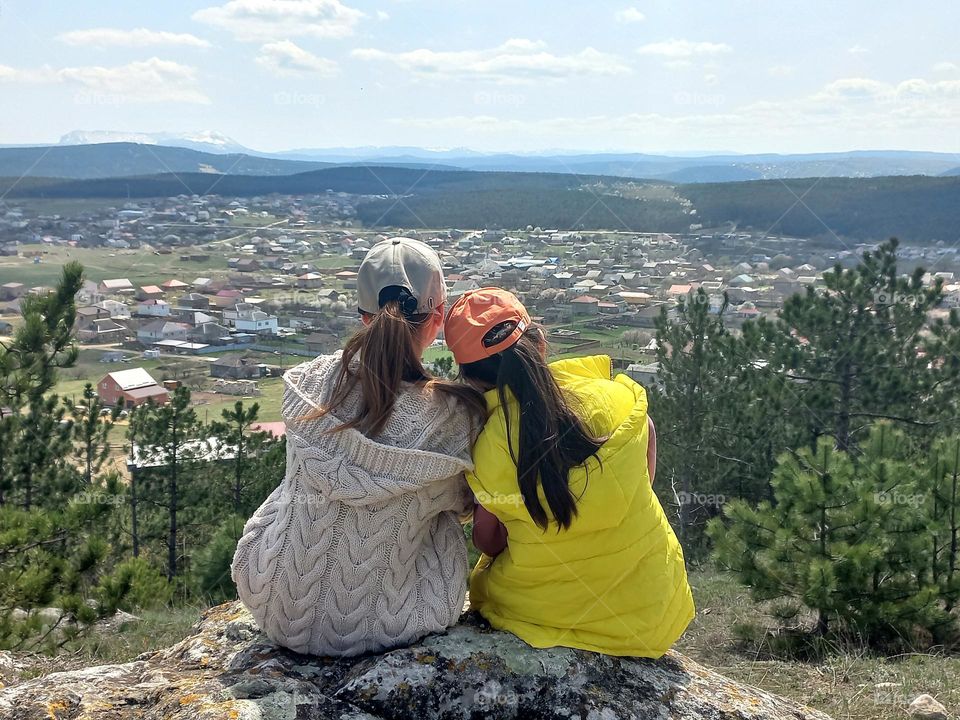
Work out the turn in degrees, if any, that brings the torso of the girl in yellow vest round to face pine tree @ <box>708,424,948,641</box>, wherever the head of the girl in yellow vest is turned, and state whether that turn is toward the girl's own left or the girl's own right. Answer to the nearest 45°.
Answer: approximately 45° to the girl's own right

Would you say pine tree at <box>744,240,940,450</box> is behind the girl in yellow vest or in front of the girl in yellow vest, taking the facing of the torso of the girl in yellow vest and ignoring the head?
in front

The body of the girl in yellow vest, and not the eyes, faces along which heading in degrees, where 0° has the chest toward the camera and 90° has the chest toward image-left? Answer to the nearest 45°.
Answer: approximately 180°

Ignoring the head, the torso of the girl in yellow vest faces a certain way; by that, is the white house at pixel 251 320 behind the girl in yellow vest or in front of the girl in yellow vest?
in front

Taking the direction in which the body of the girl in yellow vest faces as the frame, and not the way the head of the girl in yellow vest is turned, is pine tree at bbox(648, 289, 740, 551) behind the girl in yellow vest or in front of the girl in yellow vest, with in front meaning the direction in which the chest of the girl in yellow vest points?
in front

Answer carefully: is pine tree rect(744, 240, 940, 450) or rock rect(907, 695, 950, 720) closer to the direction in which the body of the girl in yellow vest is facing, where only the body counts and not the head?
the pine tree
